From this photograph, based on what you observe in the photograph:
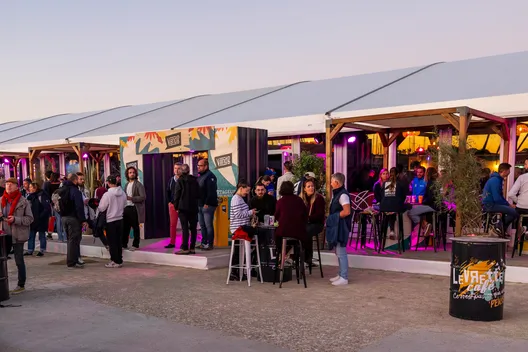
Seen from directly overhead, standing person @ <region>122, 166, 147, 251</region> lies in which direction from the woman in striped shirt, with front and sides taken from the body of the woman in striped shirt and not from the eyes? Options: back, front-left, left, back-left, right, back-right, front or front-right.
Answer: back-left

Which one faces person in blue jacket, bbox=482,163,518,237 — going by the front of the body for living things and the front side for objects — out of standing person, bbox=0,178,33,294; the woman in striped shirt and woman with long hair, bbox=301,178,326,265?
the woman in striped shirt

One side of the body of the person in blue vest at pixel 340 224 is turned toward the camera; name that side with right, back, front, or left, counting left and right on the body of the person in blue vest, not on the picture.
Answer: left

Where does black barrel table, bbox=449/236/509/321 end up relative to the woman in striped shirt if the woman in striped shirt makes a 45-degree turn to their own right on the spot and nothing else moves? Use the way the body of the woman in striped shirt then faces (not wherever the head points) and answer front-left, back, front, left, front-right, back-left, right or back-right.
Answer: front

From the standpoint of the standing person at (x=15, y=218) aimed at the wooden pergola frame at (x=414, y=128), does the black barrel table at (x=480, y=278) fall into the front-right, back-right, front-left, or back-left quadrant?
front-right

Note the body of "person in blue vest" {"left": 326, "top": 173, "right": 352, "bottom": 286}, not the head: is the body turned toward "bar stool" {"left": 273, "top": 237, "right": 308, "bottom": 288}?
yes

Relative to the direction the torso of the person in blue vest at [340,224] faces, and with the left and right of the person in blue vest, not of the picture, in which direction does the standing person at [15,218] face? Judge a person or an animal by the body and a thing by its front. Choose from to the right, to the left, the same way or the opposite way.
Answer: to the left

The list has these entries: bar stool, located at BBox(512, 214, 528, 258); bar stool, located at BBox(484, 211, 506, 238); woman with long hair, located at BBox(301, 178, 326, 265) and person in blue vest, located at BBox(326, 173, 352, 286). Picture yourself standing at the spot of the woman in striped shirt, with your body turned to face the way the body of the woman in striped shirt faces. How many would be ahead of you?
4

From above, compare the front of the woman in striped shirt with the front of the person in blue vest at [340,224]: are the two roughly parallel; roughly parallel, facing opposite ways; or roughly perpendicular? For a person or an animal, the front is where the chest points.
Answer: roughly parallel, facing opposite ways

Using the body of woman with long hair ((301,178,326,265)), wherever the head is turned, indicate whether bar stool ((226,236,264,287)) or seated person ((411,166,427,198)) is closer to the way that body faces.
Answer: the bar stool

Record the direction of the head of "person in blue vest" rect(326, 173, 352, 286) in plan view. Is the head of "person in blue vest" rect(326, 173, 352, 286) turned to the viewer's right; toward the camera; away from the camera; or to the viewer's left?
to the viewer's left

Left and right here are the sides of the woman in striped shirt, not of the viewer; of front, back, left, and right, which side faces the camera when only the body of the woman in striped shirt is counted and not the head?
right

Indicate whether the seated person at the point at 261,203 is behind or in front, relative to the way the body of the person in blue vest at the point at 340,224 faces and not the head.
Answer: in front
